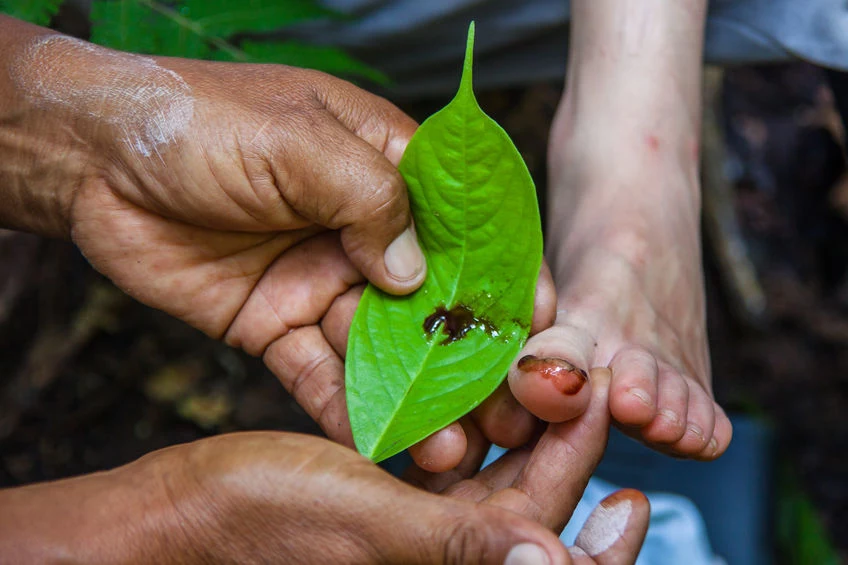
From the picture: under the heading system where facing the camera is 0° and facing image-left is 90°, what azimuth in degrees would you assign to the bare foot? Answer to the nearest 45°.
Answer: approximately 0°
